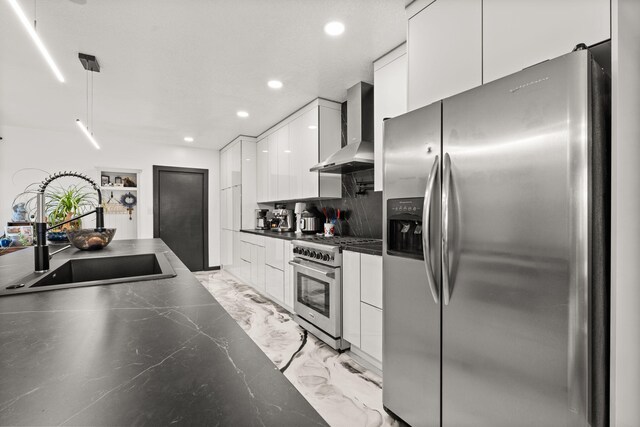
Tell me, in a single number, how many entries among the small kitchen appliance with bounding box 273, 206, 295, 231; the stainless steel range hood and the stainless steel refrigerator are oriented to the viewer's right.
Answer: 0

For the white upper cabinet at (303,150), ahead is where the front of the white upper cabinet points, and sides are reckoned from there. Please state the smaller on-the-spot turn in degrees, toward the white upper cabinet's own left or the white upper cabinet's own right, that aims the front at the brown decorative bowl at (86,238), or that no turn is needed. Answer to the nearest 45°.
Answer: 0° — it already faces it

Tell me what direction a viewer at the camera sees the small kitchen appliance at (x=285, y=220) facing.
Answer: facing the viewer and to the left of the viewer

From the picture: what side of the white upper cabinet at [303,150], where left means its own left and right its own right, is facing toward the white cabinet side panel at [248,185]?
right

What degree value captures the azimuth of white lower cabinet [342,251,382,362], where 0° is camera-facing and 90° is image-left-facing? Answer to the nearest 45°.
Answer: approximately 45°

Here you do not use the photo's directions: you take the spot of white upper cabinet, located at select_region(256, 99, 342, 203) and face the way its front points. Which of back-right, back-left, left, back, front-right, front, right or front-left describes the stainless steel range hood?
left

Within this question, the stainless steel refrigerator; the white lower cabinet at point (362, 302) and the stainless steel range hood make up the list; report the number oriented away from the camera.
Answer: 0

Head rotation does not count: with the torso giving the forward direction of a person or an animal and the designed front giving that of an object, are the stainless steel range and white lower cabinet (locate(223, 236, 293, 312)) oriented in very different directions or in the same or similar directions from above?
same or similar directions

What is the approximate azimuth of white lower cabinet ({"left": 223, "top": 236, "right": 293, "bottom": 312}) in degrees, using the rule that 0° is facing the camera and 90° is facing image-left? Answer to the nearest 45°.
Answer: approximately 45°

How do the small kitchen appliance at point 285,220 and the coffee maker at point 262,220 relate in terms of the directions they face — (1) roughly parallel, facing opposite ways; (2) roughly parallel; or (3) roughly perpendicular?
roughly parallel
